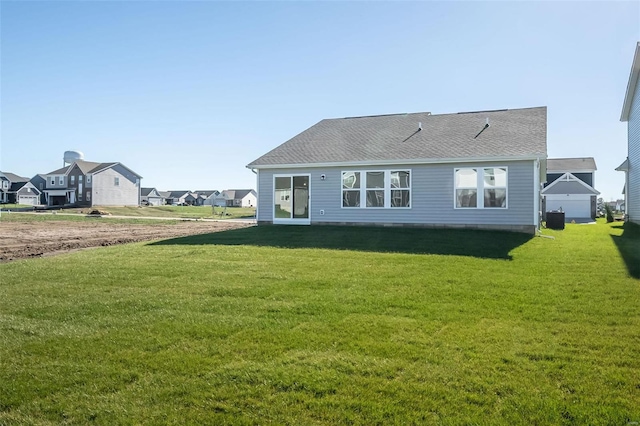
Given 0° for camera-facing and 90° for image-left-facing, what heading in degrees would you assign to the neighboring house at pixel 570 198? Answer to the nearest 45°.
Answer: approximately 0°

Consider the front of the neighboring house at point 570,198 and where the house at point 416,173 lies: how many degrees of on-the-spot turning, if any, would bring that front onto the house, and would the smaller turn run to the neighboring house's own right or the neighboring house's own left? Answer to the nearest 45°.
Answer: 0° — it already faces it

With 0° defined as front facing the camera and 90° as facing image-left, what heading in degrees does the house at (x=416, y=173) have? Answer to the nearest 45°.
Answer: approximately 180°

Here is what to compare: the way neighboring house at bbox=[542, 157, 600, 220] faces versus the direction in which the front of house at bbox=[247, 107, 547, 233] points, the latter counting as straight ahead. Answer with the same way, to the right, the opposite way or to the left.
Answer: the opposite way

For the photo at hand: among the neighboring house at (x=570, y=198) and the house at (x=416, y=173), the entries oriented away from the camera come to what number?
1

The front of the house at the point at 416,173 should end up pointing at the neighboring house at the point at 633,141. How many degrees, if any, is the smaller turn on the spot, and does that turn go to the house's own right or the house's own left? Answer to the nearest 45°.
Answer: approximately 45° to the house's own right

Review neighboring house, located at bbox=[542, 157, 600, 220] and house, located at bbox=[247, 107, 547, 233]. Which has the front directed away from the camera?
the house

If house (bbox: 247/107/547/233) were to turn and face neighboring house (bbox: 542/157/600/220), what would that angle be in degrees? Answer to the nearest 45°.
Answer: approximately 45° to its right
